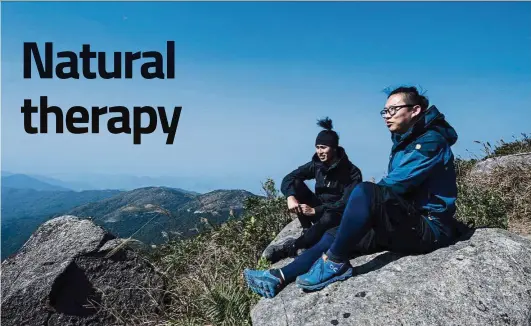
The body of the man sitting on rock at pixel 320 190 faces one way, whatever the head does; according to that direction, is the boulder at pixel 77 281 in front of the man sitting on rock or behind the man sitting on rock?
in front

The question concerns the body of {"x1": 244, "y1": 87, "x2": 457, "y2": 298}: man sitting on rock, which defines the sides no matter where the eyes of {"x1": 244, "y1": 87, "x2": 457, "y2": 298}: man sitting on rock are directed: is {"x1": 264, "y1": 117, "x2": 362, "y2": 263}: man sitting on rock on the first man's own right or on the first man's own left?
on the first man's own right

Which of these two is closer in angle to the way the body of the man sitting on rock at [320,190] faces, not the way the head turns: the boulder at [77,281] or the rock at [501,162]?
the boulder

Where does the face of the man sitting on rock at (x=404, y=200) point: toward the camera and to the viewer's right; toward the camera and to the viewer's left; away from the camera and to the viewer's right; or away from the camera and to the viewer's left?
toward the camera and to the viewer's left

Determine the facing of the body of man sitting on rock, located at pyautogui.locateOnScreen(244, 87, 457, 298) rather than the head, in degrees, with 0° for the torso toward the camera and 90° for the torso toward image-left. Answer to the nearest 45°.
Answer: approximately 90°

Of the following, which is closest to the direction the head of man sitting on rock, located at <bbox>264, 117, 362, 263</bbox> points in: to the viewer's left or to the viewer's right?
to the viewer's left

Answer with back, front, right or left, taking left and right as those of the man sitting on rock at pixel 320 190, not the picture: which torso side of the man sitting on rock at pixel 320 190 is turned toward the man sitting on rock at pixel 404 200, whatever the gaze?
left

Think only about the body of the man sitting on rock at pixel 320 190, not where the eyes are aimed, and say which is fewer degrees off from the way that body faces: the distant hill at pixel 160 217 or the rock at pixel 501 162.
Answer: the distant hill

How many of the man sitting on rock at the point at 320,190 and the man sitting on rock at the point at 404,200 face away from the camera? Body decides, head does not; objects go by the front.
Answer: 0

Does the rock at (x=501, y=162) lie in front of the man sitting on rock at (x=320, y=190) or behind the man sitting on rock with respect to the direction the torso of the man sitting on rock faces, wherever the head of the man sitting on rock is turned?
behind
